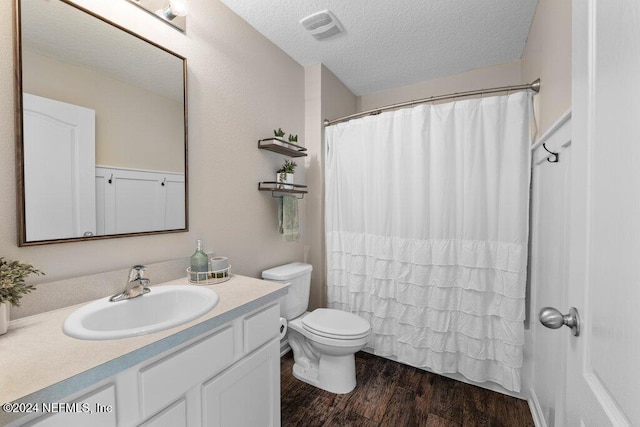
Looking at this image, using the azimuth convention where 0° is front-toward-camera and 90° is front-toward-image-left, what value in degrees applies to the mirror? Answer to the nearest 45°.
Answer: approximately 315°

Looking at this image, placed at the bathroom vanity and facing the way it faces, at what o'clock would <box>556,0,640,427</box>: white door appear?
The white door is roughly at 12 o'clock from the bathroom vanity.

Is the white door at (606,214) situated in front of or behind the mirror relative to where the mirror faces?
in front

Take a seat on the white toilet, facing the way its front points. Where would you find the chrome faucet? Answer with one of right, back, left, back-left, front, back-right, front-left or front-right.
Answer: right

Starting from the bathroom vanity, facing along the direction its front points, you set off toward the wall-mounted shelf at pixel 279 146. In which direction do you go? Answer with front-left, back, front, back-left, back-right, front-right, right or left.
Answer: left

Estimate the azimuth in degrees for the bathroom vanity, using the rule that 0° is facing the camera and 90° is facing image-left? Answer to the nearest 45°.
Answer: approximately 315°

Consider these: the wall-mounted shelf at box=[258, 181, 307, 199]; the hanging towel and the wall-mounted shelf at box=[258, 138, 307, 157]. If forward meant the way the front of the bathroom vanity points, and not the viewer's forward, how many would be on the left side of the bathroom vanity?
3

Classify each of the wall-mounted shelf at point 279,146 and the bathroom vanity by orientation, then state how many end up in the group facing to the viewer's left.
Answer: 0

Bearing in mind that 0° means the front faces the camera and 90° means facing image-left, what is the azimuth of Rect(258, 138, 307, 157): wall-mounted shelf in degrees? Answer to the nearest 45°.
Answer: approximately 315°

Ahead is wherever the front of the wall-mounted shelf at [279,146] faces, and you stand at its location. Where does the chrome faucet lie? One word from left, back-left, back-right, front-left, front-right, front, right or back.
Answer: right

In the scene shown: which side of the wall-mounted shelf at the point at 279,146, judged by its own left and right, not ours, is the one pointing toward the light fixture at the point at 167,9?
right

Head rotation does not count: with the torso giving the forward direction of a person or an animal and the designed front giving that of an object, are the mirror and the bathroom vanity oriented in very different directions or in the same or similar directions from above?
same or similar directions

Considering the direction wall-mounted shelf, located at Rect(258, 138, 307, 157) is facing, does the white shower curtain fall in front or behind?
in front

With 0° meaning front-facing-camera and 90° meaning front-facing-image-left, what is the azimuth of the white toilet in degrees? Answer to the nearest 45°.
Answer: approximately 315°
